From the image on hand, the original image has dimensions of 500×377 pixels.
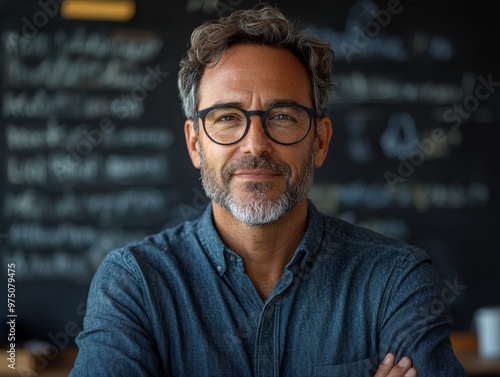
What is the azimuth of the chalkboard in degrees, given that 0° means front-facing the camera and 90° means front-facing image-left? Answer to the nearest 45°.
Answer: approximately 0°

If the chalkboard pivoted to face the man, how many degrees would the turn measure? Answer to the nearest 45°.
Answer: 0° — it already faces them

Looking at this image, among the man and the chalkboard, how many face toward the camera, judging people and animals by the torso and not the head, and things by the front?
2

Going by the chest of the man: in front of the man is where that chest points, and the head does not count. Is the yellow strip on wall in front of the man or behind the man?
behind

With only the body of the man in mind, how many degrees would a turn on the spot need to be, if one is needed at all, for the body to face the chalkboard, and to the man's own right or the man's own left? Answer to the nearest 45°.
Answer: approximately 180°

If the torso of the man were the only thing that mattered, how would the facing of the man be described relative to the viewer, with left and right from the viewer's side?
facing the viewer
